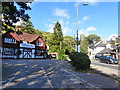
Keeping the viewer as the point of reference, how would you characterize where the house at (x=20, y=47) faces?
facing the viewer
